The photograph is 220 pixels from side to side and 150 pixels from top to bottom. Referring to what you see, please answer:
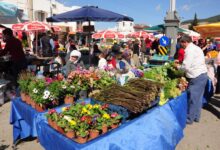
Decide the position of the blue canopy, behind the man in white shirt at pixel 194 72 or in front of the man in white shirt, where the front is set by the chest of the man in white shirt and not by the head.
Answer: in front

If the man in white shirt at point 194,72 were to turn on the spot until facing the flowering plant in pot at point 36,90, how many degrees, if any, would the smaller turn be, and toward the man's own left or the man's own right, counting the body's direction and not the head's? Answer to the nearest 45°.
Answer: approximately 45° to the man's own left

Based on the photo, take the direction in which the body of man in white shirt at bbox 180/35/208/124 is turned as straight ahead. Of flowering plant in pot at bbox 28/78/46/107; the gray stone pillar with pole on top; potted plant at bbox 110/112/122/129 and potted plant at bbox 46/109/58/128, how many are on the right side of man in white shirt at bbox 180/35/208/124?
1

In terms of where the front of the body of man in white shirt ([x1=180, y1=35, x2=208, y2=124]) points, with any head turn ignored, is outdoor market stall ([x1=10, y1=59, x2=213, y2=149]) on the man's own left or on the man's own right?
on the man's own left

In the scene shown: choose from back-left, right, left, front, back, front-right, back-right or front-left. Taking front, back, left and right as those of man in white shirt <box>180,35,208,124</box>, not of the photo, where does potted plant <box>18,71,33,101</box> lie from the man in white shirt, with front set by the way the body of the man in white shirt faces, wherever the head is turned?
front-left

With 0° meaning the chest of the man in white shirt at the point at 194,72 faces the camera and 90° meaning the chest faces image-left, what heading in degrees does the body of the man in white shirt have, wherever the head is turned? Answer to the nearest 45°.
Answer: approximately 90°

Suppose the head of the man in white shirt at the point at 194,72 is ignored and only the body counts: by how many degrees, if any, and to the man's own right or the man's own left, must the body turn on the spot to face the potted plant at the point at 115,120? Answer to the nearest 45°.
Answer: approximately 90° to the man's own left

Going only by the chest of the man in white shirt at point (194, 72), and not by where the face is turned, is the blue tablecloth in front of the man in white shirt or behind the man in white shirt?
in front

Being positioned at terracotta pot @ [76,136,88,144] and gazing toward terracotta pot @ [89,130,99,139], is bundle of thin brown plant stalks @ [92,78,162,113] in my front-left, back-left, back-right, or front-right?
front-left

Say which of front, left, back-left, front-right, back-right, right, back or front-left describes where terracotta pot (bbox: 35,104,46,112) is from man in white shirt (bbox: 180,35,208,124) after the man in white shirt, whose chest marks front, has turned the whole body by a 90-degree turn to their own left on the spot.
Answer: front-right
